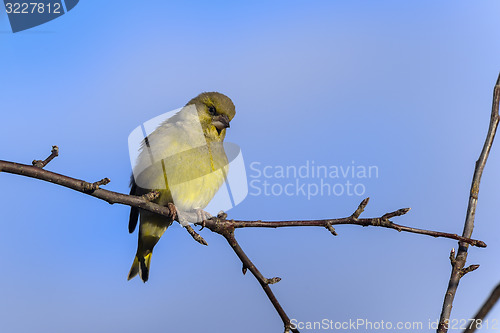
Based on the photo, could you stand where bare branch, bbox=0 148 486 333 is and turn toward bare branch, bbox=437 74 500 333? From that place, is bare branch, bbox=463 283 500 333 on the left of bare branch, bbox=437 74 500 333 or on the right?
right

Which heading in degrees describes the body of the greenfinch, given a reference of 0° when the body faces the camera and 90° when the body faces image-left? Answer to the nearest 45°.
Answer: approximately 315°
